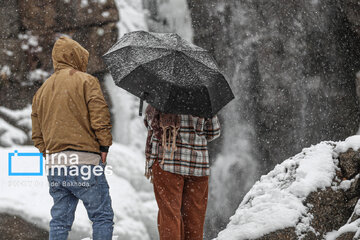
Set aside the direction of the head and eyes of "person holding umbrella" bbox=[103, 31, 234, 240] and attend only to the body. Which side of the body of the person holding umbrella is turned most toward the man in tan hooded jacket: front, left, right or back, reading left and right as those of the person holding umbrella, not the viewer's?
left

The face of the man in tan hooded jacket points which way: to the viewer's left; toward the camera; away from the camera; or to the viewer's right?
away from the camera

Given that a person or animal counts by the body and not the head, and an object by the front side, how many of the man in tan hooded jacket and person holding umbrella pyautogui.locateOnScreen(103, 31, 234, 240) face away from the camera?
2

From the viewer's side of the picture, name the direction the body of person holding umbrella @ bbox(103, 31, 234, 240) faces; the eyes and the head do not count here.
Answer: away from the camera

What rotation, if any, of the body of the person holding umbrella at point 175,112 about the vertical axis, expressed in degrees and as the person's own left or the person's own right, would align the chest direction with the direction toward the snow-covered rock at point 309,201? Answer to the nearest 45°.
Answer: approximately 45° to the person's own right

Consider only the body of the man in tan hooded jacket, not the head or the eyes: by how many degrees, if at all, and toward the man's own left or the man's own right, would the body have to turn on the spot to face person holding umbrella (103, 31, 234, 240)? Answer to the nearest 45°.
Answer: approximately 90° to the man's own right

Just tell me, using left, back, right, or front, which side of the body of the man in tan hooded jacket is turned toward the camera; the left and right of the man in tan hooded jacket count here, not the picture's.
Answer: back
